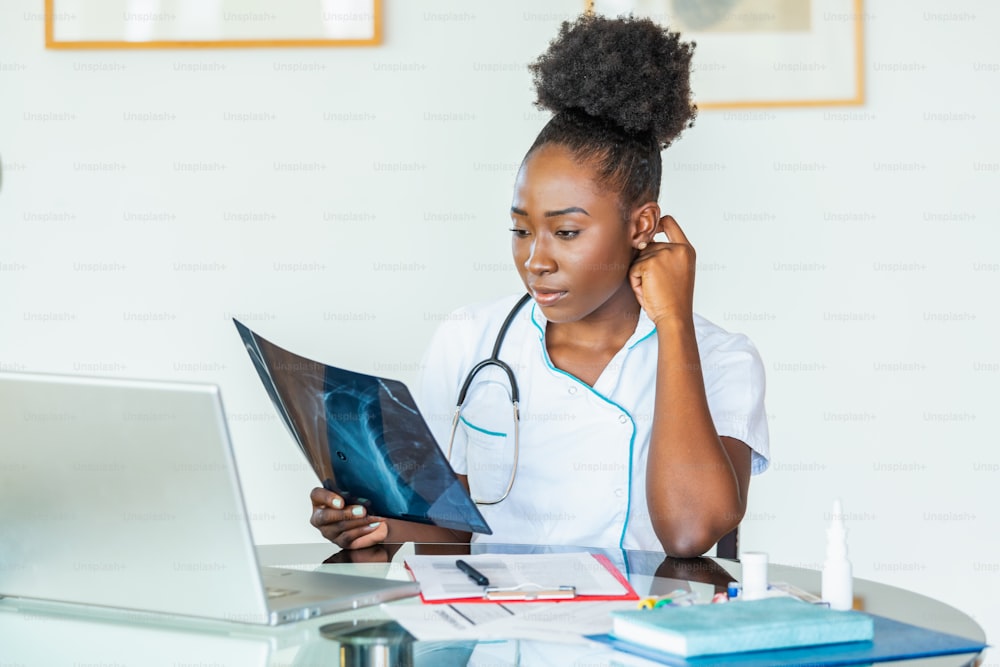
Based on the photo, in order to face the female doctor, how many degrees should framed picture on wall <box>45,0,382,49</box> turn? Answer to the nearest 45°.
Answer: approximately 45° to its left

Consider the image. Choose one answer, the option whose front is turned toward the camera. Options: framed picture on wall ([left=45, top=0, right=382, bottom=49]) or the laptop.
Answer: the framed picture on wall

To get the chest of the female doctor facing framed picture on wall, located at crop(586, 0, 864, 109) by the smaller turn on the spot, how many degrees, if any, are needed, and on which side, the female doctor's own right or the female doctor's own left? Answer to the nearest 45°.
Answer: approximately 135° to the female doctor's own left

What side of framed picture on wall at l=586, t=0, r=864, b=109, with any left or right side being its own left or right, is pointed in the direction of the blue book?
front

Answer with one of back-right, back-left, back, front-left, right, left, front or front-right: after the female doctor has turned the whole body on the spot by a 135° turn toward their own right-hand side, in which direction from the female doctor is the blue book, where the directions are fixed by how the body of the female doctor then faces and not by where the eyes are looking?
back-left

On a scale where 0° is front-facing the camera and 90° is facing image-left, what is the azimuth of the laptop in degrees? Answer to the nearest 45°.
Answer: approximately 225°

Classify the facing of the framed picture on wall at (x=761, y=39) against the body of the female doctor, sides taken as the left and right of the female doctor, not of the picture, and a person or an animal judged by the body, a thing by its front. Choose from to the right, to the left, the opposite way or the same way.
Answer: the same way

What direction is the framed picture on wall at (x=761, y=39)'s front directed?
toward the camera

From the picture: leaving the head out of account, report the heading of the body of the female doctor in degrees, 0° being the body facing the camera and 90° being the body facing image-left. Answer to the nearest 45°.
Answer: approximately 0°

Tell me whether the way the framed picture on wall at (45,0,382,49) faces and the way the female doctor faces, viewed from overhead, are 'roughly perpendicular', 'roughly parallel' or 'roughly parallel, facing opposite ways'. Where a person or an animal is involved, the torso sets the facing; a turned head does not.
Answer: roughly parallel

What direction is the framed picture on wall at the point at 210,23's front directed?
toward the camera

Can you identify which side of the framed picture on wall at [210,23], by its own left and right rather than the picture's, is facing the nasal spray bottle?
front

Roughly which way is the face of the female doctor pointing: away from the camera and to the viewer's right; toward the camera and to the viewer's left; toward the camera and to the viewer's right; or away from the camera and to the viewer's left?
toward the camera and to the viewer's left

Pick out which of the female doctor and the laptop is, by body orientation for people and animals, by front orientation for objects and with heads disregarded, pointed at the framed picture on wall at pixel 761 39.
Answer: the laptop
